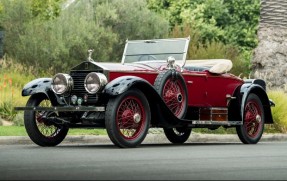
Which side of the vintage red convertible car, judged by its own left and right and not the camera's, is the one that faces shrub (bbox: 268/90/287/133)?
back

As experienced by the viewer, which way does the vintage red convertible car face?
facing the viewer and to the left of the viewer
